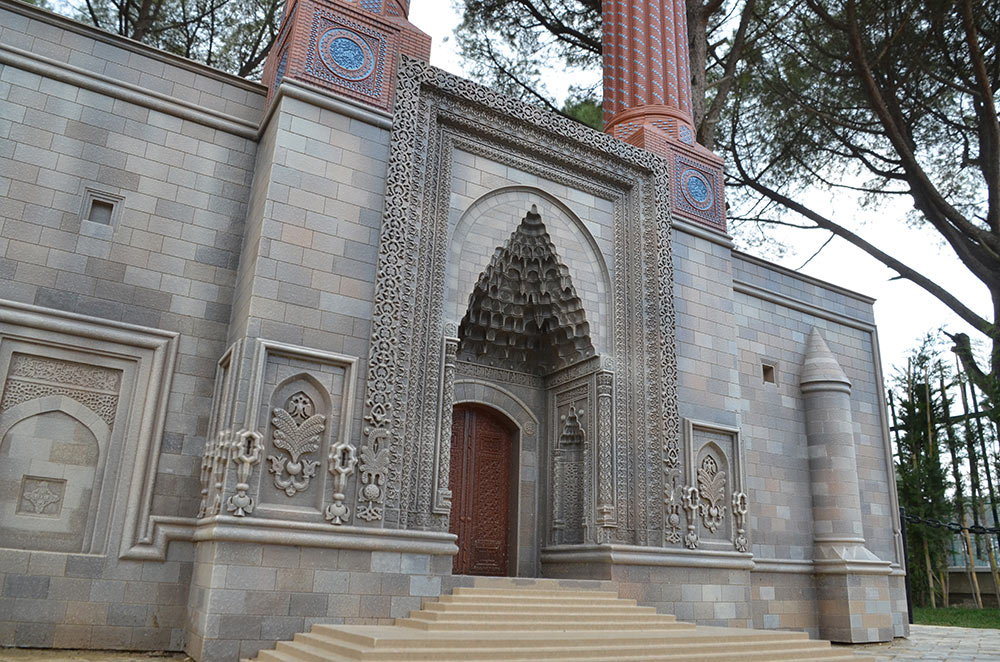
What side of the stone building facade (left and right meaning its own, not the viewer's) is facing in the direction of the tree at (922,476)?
left

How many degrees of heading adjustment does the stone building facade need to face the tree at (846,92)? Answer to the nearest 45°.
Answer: approximately 90° to its left

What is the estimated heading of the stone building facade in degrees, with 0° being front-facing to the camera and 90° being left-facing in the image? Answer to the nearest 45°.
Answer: approximately 315°
